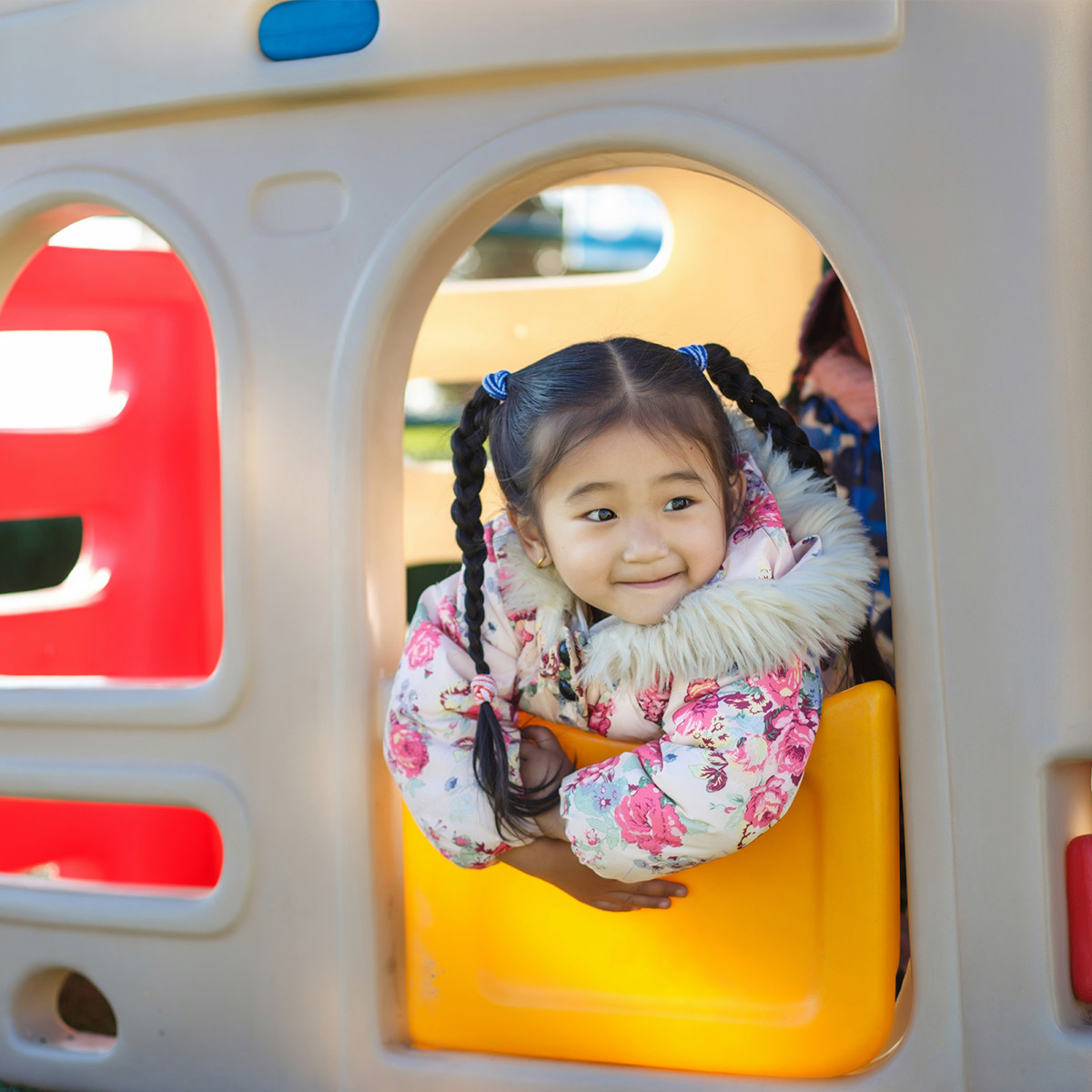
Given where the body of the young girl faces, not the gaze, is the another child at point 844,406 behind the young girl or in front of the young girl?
behind

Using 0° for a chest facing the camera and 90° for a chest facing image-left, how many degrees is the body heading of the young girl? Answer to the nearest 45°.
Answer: approximately 0°
